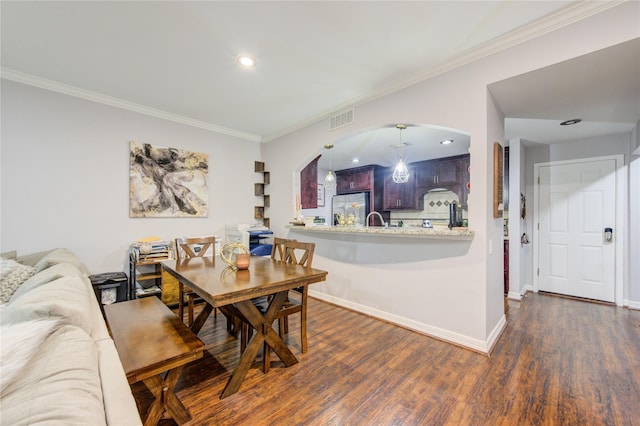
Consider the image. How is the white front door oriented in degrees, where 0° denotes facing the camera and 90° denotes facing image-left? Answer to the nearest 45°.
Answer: approximately 45°

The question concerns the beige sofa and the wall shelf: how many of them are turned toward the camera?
1

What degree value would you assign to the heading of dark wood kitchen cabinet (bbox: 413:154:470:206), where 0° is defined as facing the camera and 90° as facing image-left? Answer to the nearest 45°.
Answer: approximately 45°

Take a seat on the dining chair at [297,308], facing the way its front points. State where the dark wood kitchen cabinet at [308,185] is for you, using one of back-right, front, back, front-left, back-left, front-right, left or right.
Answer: back-right

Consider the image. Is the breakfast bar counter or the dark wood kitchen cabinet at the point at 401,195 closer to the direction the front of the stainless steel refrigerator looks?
the breakfast bar counter

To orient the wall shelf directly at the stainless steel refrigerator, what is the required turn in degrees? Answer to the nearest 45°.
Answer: approximately 135° to its left

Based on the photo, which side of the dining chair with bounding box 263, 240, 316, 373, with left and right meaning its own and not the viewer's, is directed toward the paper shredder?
right
